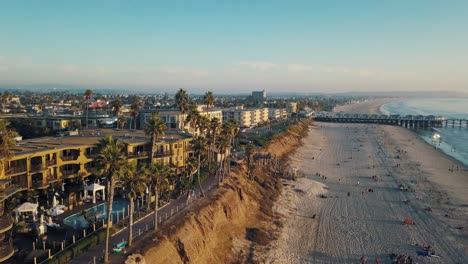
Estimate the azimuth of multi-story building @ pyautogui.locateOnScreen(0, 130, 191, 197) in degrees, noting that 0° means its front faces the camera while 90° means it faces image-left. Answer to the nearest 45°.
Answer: approximately 315°

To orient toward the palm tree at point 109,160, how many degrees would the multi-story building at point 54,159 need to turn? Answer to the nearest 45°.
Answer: approximately 45° to its right

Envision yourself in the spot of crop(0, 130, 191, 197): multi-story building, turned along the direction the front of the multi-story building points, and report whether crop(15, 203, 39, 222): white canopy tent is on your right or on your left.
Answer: on your right

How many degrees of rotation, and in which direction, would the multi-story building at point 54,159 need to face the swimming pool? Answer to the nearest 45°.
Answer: approximately 45° to its right

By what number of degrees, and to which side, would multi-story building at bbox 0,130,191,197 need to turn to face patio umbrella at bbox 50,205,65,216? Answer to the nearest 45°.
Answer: approximately 45° to its right

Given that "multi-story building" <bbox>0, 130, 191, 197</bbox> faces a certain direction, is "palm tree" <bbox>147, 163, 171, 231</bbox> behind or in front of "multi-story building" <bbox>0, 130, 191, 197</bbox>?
in front
